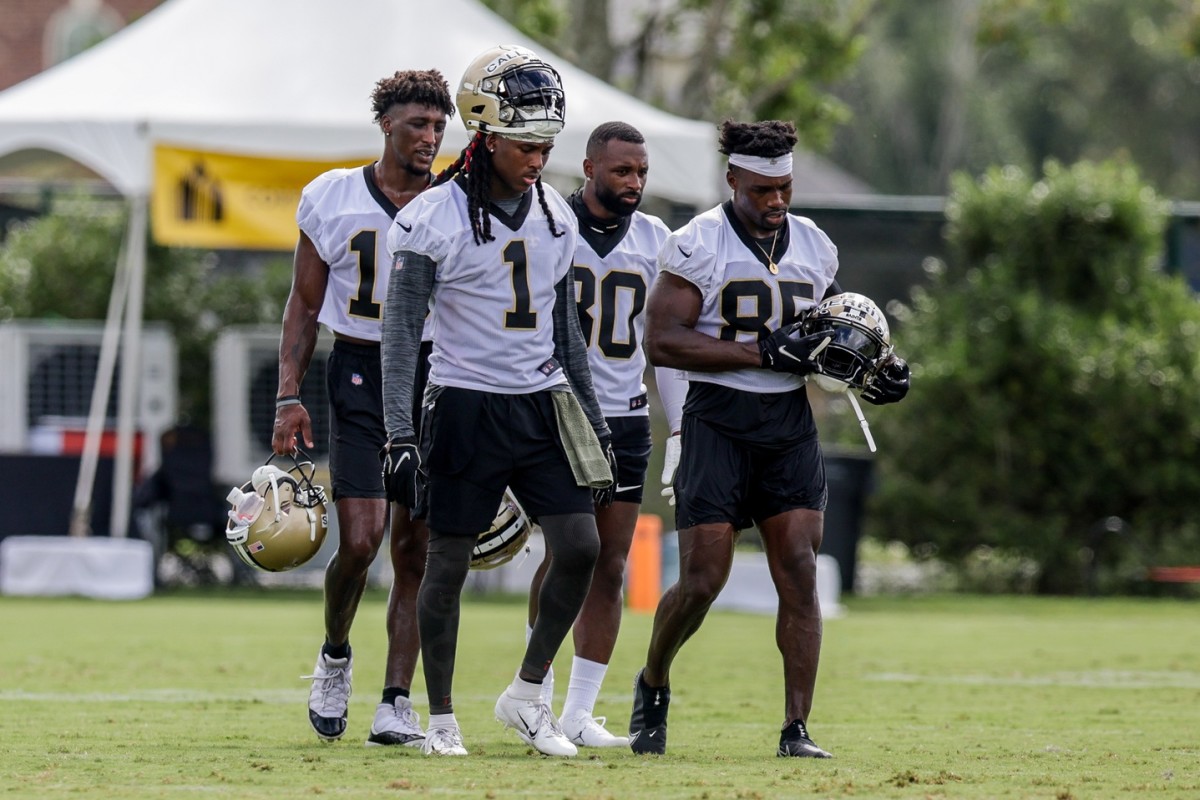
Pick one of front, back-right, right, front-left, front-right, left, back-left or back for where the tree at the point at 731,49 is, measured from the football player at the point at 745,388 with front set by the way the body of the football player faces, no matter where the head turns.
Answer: back-left

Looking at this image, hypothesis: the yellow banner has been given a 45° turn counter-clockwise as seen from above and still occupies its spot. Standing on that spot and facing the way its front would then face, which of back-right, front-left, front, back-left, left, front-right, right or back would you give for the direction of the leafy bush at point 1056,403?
front-left

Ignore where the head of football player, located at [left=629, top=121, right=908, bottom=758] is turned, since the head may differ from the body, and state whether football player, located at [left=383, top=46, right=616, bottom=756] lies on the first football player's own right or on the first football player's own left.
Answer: on the first football player's own right

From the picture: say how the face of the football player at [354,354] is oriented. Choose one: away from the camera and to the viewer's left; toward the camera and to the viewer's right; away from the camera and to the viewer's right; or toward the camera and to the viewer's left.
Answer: toward the camera and to the viewer's right

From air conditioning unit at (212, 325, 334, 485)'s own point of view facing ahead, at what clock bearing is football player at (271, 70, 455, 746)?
The football player is roughly at 12 o'clock from the air conditioning unit.

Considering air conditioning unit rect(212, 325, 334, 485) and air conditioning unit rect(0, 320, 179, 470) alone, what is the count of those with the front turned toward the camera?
2

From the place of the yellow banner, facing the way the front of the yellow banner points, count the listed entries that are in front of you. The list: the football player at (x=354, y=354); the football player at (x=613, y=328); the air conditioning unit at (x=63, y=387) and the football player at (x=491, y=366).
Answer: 3

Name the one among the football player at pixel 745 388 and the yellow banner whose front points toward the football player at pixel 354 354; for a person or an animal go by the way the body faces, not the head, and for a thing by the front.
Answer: the yellow banner

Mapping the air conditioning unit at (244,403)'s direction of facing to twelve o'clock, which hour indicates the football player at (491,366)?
The football player is roughly at 12 o'clock from the air conditioning unit.

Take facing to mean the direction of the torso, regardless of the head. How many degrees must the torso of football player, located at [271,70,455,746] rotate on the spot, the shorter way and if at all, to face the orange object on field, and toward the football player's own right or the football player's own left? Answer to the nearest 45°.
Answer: approximately 135° to the football player's own left

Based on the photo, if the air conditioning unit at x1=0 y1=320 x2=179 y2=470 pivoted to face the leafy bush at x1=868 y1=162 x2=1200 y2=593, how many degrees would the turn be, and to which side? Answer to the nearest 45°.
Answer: approximately 90° to its left

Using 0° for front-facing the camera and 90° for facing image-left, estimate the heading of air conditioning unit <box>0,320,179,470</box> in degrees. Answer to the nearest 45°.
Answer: approximately 0°

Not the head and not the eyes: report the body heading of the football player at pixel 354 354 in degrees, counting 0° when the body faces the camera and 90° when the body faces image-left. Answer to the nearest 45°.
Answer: approximately 315°
